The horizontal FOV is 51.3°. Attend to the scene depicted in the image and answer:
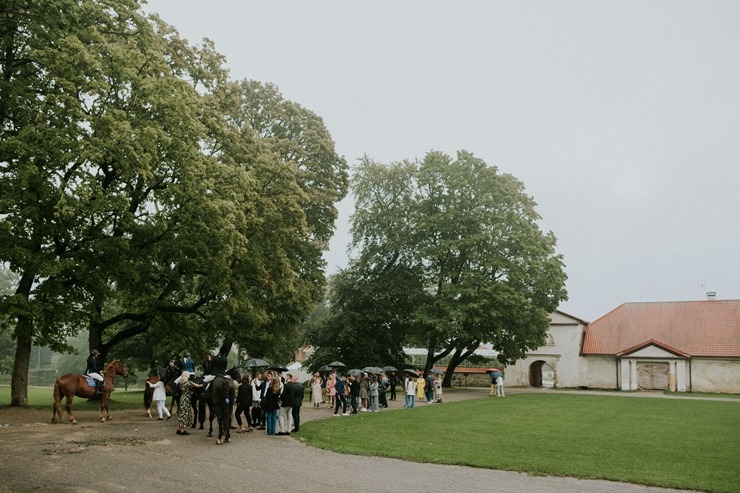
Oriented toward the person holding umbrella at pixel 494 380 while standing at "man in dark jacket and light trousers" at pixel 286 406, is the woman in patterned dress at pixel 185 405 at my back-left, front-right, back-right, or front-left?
back-left

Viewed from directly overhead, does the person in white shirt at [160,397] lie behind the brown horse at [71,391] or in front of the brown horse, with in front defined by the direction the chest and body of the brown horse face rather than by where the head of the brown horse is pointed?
in front

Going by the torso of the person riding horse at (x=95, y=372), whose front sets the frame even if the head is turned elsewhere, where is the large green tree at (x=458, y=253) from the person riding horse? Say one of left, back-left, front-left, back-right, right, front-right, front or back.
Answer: front-left

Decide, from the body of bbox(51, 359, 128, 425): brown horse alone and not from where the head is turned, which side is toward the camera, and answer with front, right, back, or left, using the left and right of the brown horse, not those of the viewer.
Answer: right

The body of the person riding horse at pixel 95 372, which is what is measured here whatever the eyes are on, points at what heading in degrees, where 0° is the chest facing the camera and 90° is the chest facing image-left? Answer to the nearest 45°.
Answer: approximately 270°

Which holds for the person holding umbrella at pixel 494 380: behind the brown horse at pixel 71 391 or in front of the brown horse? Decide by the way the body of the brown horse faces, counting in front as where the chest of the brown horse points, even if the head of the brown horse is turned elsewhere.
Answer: in front

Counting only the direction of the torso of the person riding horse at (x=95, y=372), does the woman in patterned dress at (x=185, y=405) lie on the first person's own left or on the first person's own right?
on the first person's own right

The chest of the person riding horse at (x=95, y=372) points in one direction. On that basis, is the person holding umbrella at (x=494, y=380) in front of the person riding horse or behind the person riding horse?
in front

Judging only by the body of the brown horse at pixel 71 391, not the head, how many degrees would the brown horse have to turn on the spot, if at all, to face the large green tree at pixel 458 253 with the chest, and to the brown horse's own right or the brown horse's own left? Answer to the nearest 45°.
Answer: approximately 45° to the brown horse's own left
